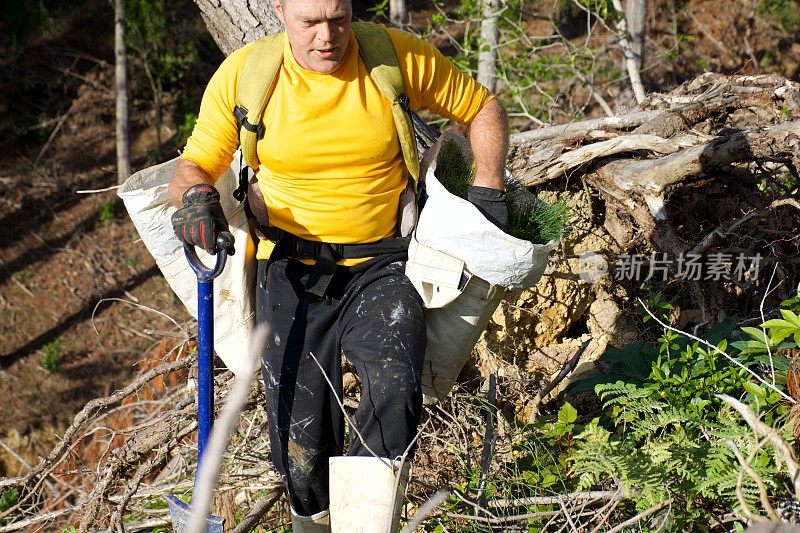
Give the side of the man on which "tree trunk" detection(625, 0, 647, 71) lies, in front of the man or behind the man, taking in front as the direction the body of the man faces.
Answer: behind

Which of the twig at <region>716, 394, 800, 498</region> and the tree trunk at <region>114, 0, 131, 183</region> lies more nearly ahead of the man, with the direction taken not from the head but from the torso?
the twig

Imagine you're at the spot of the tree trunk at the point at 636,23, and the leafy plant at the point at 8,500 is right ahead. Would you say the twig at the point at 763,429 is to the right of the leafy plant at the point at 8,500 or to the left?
left

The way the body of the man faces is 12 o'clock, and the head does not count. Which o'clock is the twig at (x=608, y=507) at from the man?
The twig is roughly at 10 o'clock from the man.

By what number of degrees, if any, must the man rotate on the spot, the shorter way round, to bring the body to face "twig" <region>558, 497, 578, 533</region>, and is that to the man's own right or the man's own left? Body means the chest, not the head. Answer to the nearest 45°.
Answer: approximately 45° to the man's own left

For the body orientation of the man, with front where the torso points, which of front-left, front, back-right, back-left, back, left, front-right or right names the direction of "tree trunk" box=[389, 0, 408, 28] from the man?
back

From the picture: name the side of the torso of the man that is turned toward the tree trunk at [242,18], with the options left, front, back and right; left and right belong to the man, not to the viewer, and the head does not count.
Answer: back

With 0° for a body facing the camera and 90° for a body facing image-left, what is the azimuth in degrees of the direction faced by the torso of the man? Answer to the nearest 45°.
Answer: approximately 0°

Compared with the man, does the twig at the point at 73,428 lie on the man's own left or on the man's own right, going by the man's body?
on the man's own right

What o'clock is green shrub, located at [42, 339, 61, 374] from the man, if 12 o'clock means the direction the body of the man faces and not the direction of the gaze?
The green shrub is roughly at 5 o'clock from the man.
